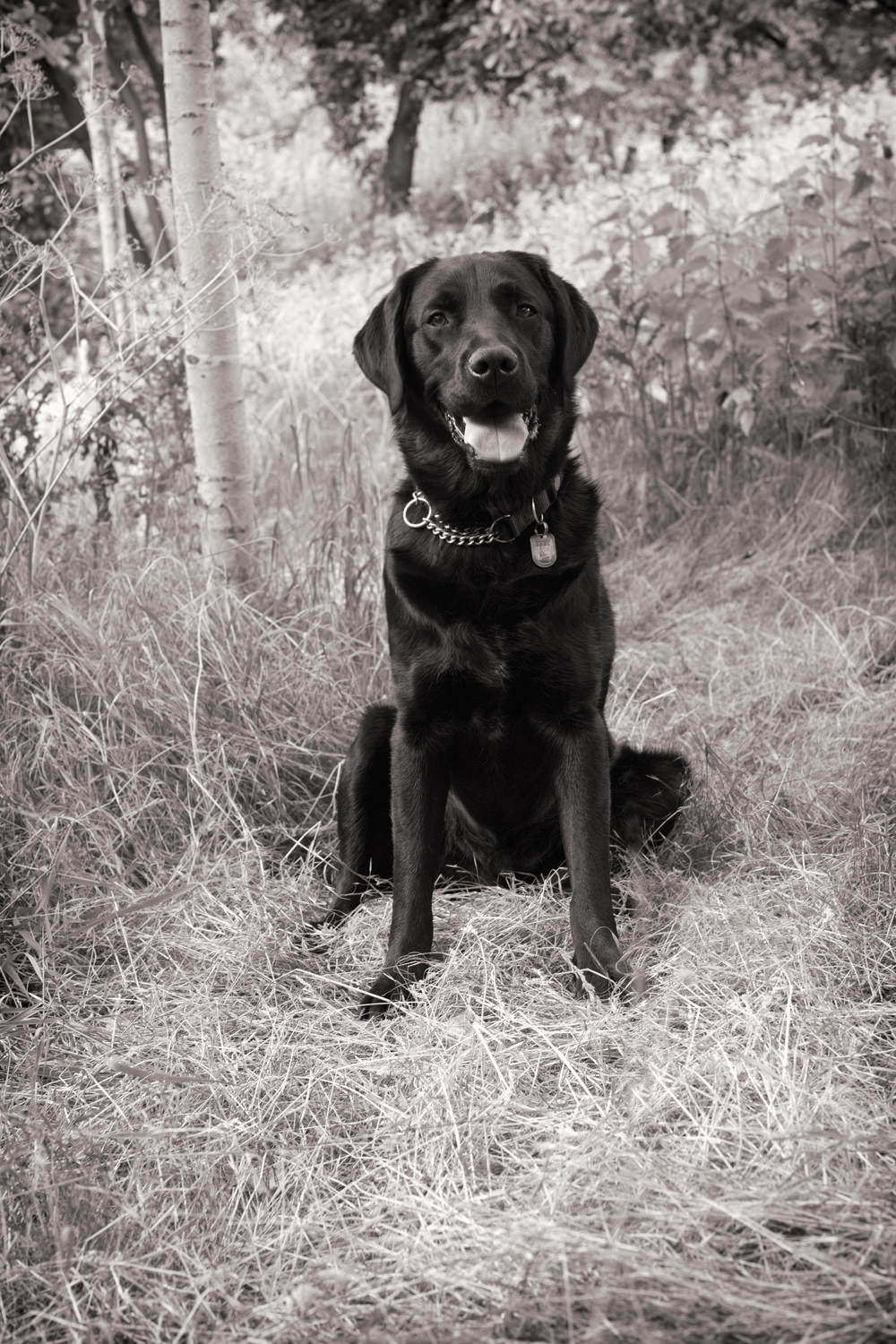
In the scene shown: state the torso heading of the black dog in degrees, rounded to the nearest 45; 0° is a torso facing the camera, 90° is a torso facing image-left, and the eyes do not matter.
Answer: approximately 0°

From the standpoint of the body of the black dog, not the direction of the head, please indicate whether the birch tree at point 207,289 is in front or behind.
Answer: behind
